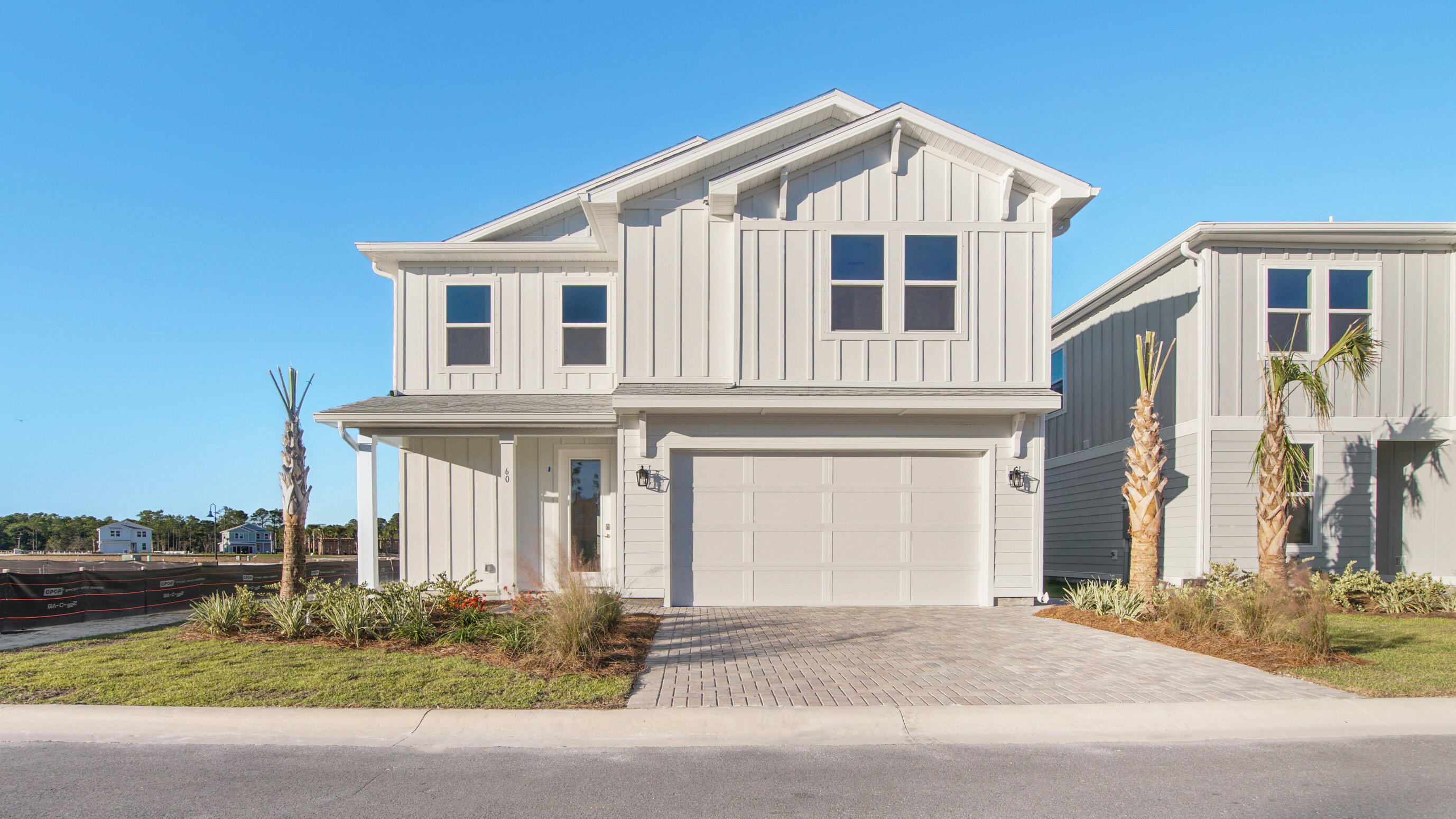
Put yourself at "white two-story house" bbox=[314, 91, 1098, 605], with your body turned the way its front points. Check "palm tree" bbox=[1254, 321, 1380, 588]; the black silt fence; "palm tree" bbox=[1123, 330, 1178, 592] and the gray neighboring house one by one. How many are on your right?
1

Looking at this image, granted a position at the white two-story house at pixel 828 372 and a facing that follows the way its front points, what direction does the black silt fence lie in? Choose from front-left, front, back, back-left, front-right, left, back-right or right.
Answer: right

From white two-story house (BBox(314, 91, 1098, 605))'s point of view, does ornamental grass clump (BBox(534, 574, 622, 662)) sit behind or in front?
in front

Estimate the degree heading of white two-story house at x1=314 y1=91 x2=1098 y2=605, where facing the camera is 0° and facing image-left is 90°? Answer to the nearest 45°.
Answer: approximately 0°
